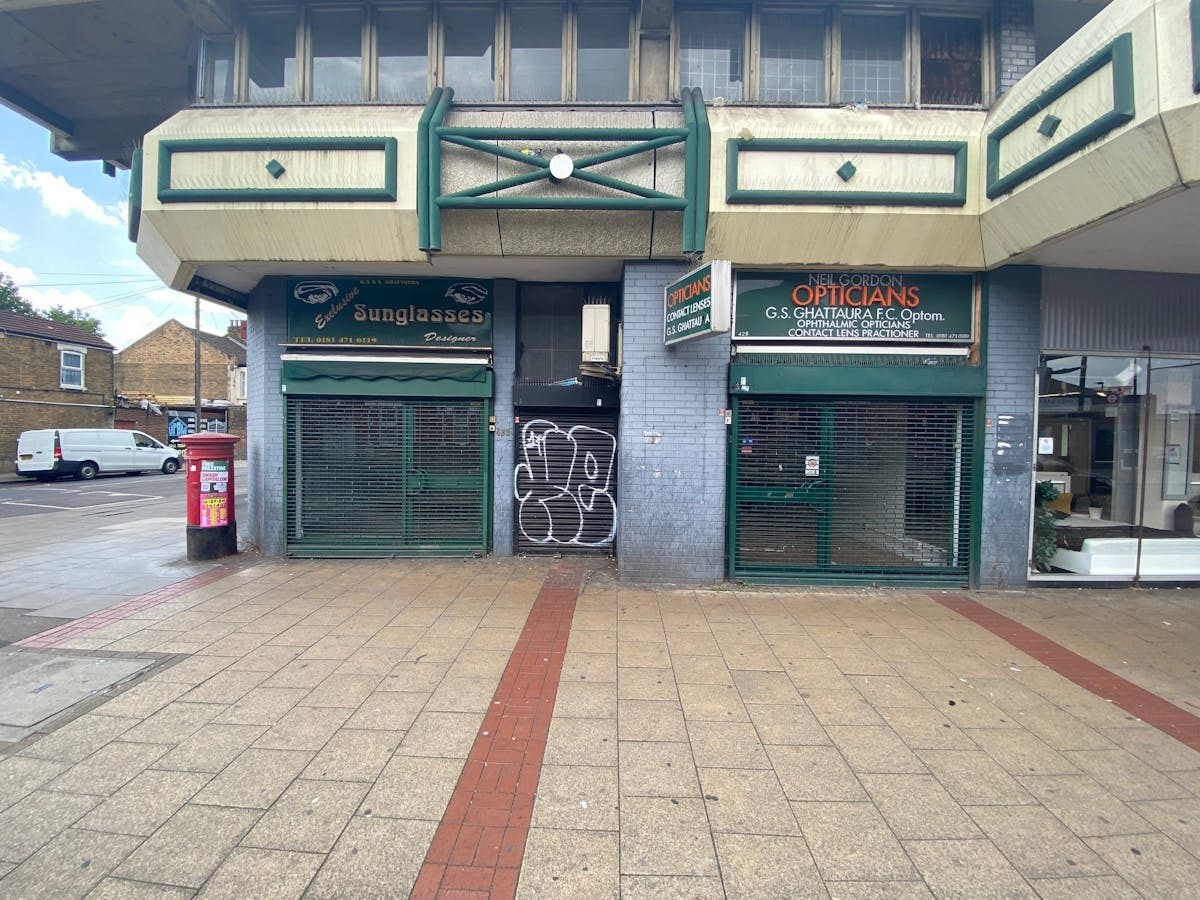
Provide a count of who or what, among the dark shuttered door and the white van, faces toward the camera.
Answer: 1

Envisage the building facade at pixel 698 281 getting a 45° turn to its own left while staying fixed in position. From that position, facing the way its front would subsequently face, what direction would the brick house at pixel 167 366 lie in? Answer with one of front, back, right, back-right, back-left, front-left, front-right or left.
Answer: back

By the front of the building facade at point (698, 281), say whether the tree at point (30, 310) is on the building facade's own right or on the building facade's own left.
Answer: on the building facade's own right

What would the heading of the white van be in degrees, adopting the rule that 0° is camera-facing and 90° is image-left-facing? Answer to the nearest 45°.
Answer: approximately 225°

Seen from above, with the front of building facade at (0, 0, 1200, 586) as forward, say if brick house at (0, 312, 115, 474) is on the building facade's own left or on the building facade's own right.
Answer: on the building facade's own right

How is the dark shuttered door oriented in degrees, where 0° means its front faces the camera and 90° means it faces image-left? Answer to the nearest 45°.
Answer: approximately 0°

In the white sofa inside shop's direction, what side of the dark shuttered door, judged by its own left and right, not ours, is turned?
left
